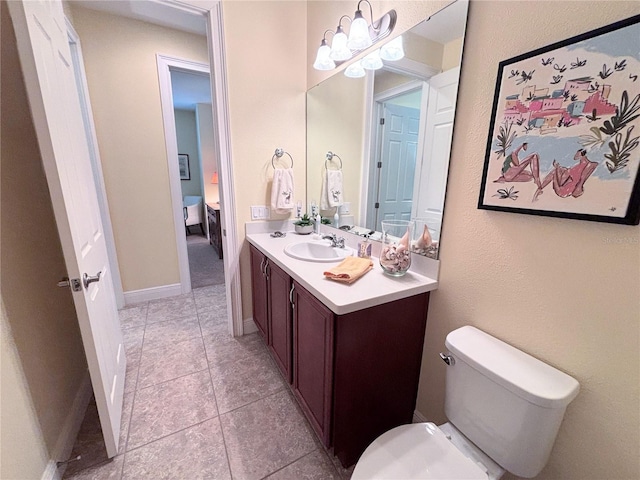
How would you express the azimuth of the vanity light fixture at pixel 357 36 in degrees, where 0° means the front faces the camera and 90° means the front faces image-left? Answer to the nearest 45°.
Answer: approximately 45°

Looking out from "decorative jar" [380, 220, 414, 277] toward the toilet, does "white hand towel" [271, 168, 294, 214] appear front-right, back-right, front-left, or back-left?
back-right

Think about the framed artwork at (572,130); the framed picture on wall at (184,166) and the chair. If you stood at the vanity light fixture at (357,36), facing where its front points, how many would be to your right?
2

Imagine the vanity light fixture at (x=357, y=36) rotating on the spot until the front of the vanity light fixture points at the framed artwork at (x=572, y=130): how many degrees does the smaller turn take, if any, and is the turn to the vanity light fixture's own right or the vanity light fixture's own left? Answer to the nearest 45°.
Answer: approximately 90° to the vanity light fixture's own left
